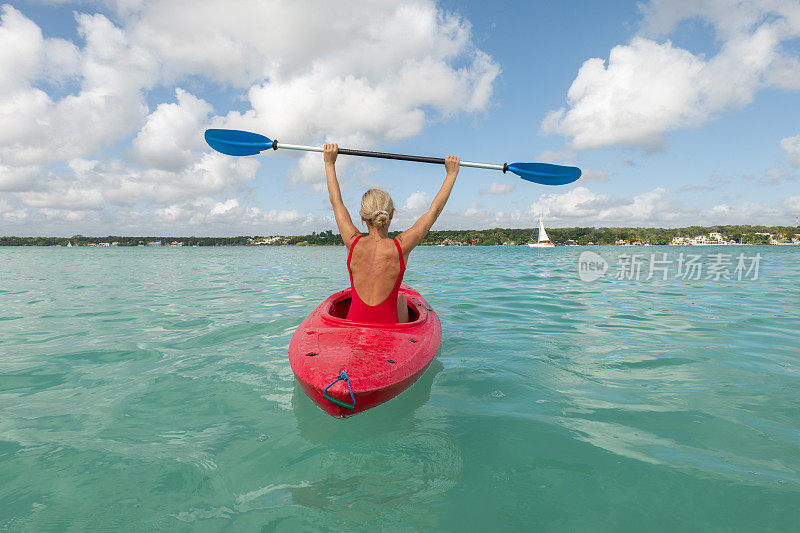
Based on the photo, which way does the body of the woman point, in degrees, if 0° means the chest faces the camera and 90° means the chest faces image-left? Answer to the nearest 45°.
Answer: approximately 180°

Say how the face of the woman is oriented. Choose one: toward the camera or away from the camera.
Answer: away from the camera
